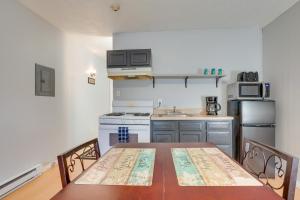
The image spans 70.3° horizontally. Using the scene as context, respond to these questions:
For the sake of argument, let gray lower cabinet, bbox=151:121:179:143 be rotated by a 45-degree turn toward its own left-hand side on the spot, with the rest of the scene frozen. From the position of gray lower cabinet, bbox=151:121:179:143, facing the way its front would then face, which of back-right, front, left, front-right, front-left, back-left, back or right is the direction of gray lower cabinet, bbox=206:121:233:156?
front-left

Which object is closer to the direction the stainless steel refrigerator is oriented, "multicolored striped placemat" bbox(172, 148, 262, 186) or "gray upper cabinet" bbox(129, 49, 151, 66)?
the multicolored striped placemat

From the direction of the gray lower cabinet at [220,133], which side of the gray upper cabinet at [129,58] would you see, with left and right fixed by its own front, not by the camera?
left

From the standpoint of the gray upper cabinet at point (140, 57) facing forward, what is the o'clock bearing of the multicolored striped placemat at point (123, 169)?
The multicolored striped placemat is roughly at 12 o'clock from the gray upper cabinet.

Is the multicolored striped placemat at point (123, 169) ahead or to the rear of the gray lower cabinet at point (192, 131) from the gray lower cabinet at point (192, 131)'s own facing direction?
ahead

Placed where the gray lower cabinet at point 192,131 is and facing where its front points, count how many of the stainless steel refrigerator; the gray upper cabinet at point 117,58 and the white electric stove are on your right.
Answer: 2

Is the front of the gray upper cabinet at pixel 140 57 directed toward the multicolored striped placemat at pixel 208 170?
yes

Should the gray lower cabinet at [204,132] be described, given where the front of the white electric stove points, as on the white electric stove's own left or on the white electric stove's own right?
on the white electric stove's own left

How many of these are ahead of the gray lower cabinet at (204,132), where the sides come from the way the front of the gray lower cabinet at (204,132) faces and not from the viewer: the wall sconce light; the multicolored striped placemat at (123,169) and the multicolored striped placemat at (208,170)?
2

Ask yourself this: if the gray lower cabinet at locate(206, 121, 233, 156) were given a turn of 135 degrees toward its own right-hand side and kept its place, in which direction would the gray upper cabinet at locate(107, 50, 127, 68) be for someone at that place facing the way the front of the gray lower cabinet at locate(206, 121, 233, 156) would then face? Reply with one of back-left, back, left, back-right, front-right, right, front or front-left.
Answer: front-left
